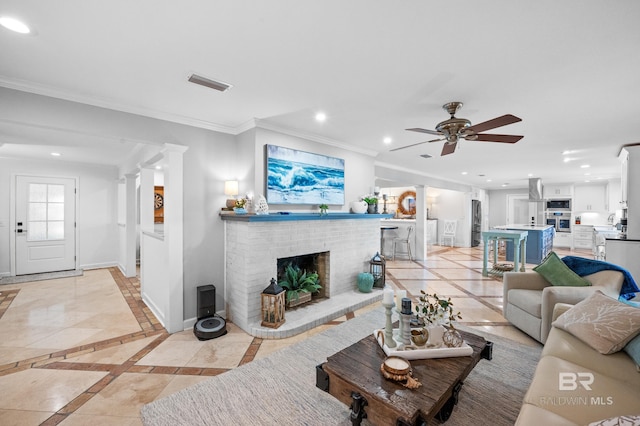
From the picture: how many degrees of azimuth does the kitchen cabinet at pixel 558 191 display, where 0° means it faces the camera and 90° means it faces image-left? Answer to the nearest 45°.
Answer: approximately 0°

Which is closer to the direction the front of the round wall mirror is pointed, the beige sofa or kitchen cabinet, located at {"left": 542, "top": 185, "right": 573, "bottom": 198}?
the beige sofa

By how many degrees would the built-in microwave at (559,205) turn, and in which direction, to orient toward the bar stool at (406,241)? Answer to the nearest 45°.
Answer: approximately 45° to its right

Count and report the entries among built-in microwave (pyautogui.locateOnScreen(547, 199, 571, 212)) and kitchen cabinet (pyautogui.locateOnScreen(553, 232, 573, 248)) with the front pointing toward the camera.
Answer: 2

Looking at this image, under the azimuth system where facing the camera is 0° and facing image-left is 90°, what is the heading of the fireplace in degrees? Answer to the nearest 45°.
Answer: approximately 315°

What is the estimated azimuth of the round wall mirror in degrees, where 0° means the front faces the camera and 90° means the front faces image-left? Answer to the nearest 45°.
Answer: approximately 0°

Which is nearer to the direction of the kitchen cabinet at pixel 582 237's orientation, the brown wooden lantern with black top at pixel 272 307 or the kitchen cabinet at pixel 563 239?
the brown wooden lantern with black top

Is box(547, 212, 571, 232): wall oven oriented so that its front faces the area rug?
yes

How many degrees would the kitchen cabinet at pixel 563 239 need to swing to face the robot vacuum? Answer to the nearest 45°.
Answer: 0° — it already faces it

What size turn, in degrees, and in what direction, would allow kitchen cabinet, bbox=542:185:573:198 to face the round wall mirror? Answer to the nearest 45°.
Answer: approximately 45° to its right

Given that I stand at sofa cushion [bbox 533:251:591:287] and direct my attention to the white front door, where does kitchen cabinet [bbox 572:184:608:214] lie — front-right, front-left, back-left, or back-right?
back-right

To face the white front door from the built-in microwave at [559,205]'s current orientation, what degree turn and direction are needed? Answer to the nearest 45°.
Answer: approximately 45° to its right
